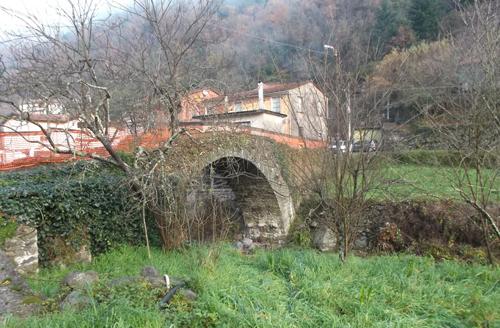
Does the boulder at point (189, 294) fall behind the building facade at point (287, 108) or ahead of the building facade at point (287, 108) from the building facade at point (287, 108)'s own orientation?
ahead

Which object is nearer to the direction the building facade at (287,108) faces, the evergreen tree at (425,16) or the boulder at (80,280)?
the boulder

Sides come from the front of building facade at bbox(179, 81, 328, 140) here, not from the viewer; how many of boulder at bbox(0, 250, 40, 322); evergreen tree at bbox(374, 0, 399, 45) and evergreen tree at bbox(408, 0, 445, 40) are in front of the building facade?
1

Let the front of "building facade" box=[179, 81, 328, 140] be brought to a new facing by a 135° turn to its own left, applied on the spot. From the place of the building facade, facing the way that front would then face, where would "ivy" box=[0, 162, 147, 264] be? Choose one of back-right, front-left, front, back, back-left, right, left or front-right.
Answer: back

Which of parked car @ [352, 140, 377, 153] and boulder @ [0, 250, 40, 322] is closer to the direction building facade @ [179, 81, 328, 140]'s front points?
the boulder

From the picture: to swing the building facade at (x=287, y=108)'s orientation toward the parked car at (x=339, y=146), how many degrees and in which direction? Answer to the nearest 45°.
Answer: approximately 45° to its left

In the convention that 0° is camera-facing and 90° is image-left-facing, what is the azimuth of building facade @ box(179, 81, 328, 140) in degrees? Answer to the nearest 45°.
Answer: approximately 45°

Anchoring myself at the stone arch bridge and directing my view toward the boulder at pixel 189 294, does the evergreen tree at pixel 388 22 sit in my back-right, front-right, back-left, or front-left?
back-left

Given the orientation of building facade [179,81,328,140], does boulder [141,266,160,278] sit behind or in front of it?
in front

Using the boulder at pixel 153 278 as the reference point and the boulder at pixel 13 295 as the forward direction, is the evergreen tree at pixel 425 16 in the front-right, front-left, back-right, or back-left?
back-right
